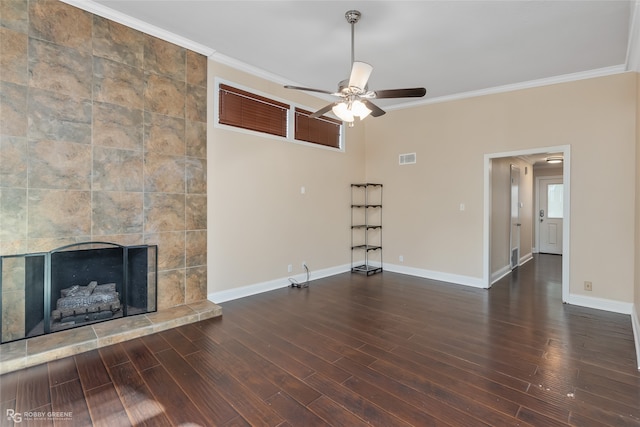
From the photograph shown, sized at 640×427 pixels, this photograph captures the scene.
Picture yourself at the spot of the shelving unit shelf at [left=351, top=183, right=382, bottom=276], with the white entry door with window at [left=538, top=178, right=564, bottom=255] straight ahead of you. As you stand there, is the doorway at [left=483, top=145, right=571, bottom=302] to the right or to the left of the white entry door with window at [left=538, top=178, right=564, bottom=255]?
right

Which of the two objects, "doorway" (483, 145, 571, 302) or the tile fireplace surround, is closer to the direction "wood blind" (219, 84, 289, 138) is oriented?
the doorway

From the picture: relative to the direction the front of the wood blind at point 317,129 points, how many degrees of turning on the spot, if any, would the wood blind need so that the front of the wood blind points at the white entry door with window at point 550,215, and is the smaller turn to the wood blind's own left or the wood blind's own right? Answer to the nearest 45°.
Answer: approximately 90° to the wood blind's own left

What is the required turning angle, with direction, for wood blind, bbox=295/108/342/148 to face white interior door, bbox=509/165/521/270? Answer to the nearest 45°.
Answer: approximately 45° to its left

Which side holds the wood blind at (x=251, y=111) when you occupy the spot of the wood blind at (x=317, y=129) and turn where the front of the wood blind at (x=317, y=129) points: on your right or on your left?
on your right

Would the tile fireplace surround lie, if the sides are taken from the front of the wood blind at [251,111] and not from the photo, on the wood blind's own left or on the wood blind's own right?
on the wood blind's own right

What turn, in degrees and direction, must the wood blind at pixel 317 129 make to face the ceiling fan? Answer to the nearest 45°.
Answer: approximately 45° to its right

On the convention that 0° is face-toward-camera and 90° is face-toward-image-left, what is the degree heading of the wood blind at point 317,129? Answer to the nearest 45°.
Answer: approximately 315°
